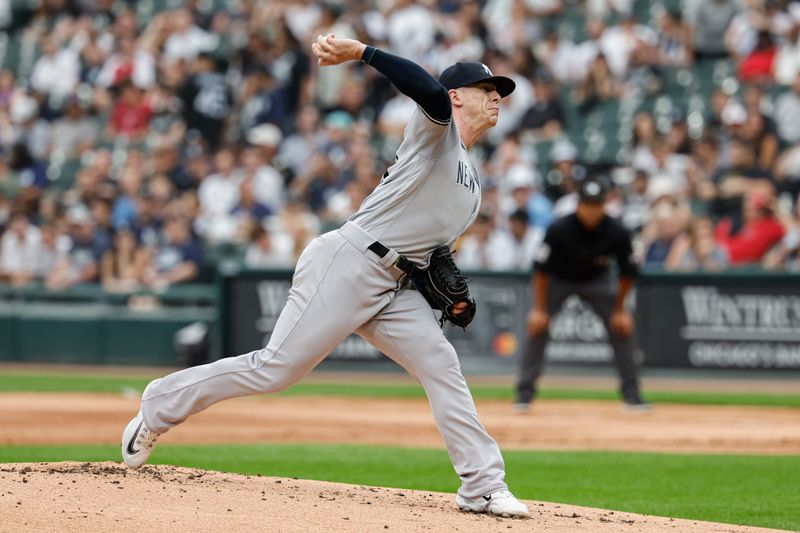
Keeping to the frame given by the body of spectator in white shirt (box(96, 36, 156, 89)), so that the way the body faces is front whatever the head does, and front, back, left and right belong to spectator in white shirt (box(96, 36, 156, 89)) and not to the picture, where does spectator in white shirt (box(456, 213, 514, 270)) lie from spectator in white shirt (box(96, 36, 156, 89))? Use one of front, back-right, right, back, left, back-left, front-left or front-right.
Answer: front-left

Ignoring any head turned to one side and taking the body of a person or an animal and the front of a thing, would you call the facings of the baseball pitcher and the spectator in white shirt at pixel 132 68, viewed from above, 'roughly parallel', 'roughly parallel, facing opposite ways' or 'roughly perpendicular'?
roughly perpendicular

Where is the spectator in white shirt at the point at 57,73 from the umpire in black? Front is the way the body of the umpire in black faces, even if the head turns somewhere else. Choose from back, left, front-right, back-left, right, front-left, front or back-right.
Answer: back-right

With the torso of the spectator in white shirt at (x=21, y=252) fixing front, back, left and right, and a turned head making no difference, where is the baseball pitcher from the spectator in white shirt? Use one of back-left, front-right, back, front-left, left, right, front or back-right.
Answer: front

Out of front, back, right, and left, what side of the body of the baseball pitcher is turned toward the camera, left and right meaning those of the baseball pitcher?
right

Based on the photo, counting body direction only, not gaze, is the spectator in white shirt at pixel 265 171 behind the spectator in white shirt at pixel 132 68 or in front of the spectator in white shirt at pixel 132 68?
in front

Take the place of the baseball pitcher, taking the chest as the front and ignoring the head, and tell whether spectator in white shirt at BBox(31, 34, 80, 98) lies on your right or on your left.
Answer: on your left

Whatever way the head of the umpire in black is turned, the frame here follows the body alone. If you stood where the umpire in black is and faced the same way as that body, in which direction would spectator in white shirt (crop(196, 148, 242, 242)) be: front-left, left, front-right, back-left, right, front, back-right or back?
back-right
